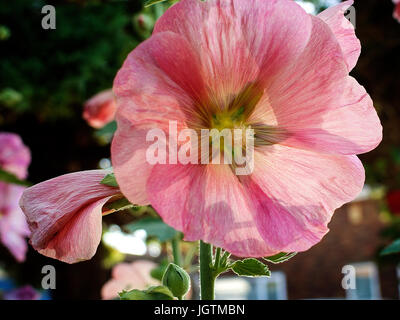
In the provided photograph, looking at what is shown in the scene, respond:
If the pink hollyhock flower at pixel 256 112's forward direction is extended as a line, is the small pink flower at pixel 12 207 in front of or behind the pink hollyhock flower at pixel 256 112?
behind

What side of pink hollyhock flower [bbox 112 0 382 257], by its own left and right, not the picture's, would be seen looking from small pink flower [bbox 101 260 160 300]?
back

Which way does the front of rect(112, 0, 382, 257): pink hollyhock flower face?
toward the camera
